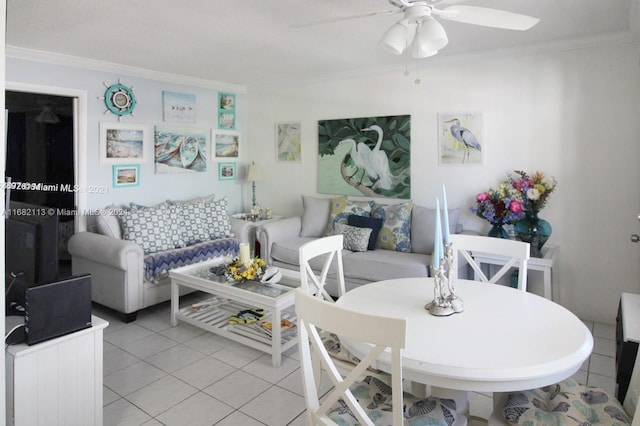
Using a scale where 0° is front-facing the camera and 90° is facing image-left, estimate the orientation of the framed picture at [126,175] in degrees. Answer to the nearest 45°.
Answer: approximately 315°

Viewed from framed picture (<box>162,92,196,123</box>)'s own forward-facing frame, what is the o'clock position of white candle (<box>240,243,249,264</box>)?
The white candle is roughly at 1 o'clock from the framed picture.

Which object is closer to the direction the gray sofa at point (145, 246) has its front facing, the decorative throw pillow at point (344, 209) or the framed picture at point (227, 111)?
the decorative throw pillow

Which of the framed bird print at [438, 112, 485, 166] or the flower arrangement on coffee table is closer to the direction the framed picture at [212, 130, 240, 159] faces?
the framed bird print

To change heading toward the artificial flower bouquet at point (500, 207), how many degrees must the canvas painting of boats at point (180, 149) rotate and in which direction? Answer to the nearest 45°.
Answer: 0° — it already faces it

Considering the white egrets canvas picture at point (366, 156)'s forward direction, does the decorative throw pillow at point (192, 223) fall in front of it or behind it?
in front

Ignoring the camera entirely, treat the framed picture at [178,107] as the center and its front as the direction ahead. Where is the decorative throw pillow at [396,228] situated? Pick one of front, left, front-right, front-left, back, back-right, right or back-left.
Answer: front

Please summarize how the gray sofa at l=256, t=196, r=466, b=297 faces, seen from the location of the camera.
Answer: facing the viewer and to the left of the viewer

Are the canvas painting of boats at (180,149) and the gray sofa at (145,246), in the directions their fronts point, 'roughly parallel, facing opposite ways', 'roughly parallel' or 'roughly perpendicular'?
roughly parallel

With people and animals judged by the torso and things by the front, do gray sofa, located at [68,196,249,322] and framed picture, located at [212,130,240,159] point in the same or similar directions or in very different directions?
same or similar directions

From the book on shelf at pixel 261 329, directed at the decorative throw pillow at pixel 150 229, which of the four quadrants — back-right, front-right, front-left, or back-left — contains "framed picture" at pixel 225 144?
front-right

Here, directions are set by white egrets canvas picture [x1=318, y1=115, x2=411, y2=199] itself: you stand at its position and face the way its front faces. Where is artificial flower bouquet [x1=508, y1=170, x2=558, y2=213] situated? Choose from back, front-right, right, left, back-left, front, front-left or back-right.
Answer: left

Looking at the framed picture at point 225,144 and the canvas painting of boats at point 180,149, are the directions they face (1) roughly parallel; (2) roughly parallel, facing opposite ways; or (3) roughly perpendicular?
roughly parallel

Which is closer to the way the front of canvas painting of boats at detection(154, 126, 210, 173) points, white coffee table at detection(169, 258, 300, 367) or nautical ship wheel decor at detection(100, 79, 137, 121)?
the white coffee table

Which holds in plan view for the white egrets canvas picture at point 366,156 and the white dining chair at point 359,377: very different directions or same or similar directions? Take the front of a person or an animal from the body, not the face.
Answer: very different directions
